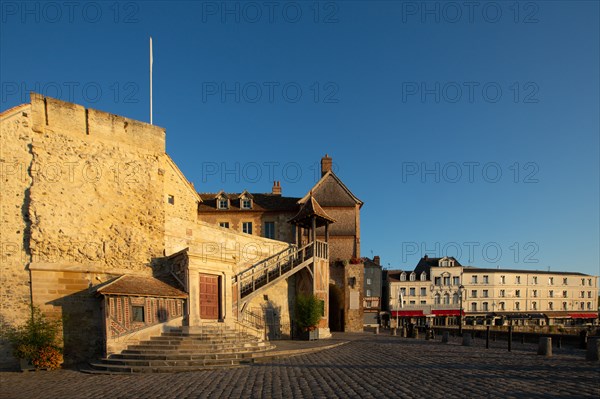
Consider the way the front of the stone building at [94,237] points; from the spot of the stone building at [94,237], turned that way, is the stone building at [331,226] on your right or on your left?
on your left

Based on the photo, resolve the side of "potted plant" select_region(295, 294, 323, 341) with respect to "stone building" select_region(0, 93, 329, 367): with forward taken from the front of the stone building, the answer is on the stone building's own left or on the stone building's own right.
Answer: on the stone building's own left

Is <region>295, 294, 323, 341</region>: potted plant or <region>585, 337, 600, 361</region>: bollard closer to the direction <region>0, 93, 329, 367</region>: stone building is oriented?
the bollard

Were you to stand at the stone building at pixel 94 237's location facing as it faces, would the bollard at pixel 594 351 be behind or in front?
in front

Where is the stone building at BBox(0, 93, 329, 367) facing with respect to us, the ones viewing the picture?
facing the viewer and to the right of the viewer
